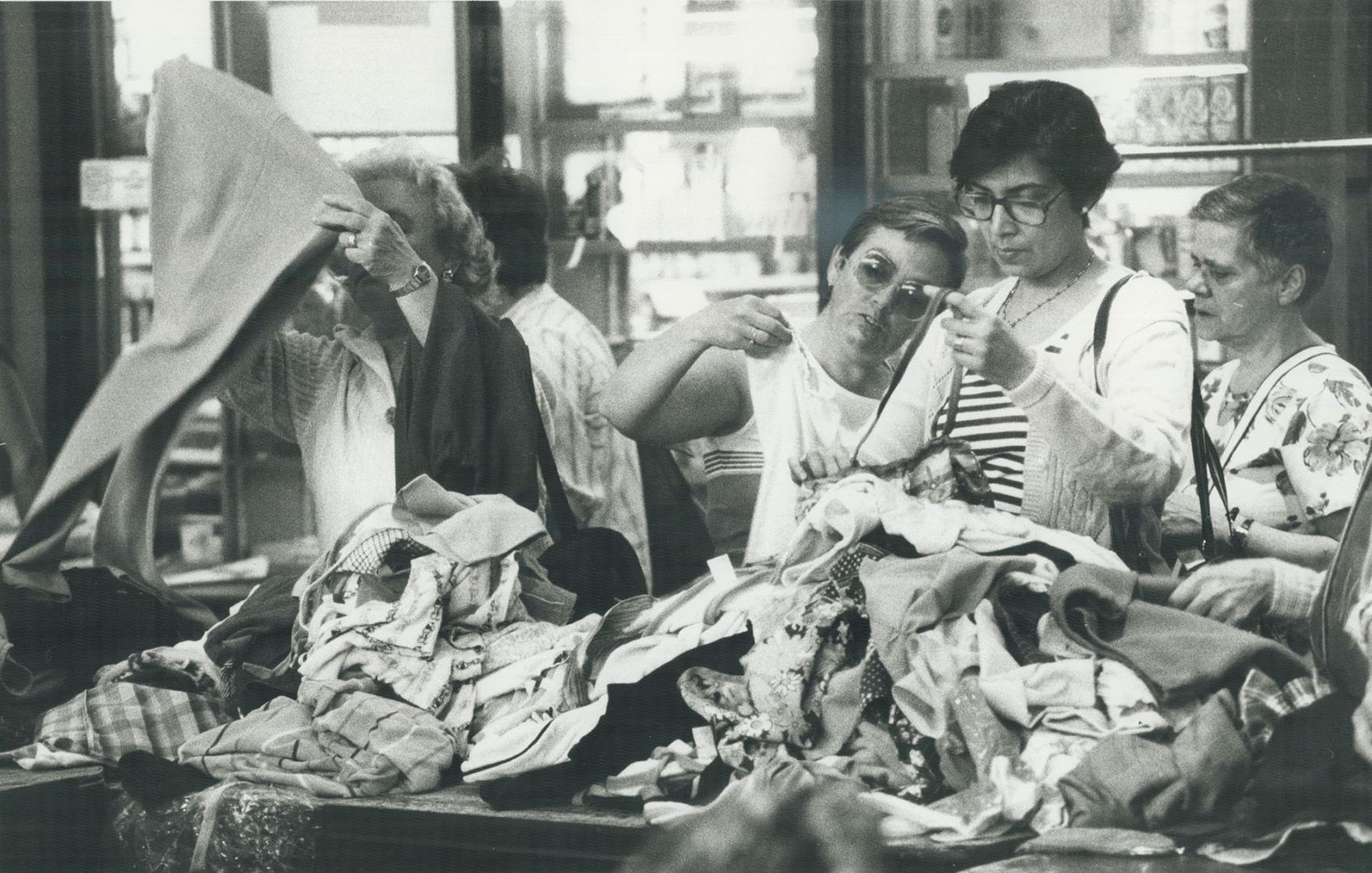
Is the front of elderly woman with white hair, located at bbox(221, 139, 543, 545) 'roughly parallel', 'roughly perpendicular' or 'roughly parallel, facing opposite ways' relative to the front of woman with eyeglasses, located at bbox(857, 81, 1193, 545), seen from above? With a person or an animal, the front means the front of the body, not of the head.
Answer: roughly parallel

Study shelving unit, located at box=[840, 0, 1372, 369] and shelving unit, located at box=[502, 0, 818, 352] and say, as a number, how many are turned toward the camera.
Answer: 2

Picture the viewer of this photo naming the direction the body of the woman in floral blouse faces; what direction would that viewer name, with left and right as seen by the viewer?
facing the viewer and to the left of the viewer

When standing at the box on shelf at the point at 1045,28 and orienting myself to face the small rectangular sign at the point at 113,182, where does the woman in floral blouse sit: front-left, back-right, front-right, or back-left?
back-left

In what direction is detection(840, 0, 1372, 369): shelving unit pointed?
toward the camera

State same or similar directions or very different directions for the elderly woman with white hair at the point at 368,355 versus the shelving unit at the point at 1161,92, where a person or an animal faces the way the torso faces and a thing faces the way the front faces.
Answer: same or similar directions

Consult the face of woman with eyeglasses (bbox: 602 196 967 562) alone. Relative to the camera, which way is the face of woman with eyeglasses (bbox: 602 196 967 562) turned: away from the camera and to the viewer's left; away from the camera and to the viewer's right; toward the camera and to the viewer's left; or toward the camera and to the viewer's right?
toward the camera and to the viewer's right

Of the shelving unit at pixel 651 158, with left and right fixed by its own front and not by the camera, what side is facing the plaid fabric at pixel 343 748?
front

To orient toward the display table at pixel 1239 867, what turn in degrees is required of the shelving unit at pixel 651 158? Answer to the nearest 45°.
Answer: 0° — it already faces it

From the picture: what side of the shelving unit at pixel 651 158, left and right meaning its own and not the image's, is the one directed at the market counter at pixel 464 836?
front

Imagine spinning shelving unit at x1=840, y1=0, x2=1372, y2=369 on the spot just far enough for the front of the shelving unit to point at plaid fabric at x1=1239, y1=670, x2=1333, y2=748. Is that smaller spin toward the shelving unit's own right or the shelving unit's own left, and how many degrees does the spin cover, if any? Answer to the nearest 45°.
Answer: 0° — it already faces it
